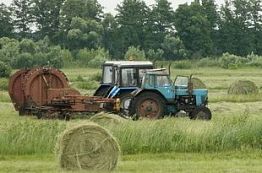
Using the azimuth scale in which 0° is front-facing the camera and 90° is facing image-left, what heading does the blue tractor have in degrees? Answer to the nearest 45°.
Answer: approximately 270°

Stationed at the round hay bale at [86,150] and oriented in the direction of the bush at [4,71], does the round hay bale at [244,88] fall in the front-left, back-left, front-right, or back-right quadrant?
front-right

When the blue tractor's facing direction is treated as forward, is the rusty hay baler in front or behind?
behind

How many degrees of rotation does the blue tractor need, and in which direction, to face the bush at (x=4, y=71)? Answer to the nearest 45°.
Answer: approximately 135° to its left

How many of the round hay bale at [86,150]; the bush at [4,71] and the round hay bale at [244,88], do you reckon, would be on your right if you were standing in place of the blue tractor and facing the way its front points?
1

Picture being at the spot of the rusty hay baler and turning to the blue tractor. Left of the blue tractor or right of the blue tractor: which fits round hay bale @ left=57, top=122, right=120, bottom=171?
right

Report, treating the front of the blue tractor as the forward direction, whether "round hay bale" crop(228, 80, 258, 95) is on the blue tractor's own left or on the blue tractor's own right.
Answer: on the blue tractor's own left

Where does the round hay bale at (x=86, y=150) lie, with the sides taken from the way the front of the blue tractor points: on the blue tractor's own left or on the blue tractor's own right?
on the blue tractor's own right
